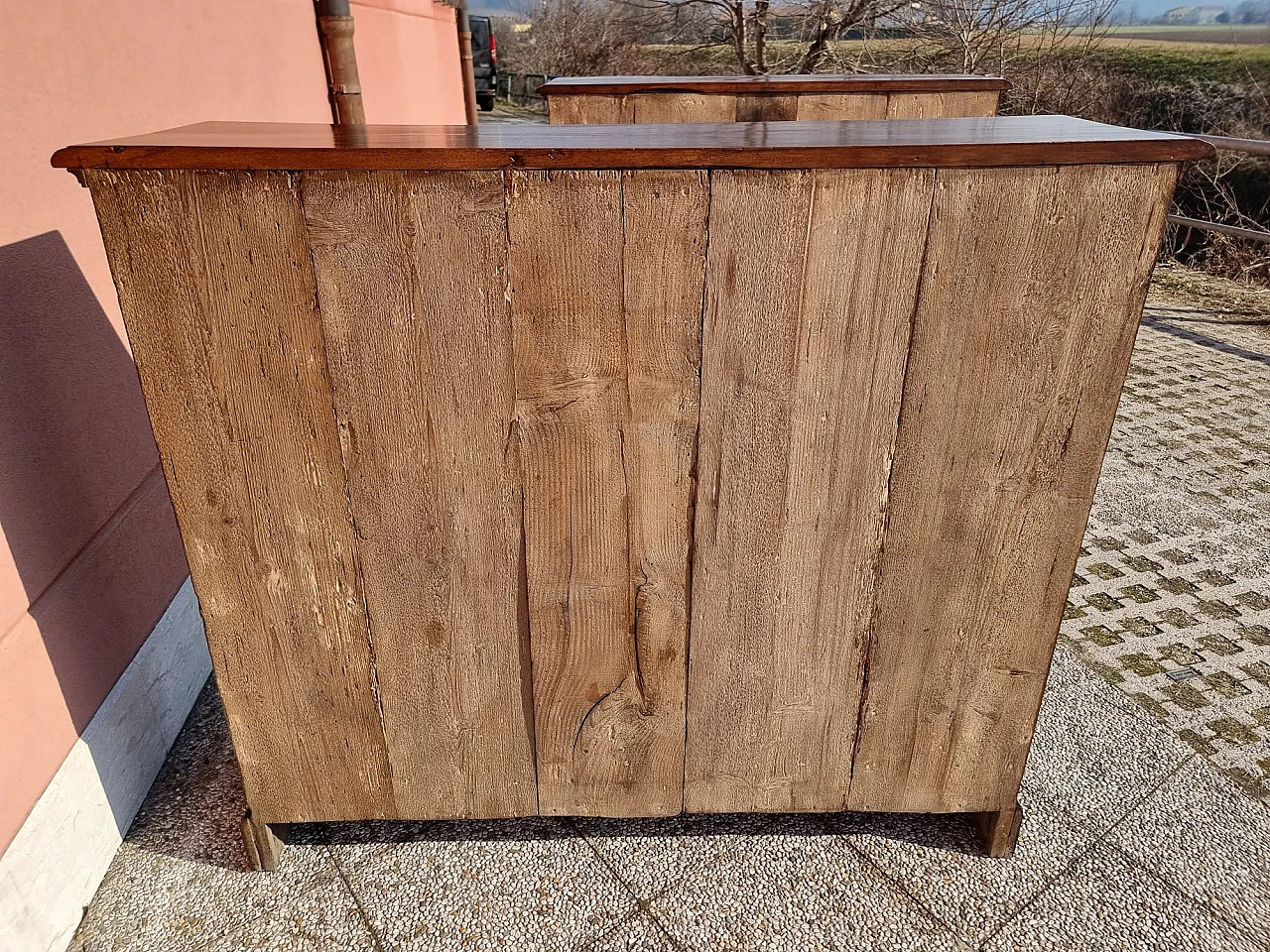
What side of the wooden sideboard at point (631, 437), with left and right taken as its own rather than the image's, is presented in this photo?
back

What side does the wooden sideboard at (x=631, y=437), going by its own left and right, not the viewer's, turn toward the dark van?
front

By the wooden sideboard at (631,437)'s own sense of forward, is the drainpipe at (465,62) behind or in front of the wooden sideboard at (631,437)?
in front

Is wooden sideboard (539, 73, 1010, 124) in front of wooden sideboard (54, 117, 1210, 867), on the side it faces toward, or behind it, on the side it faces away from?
in front
